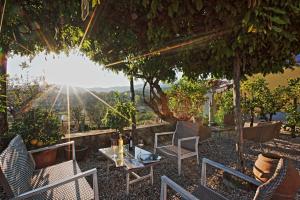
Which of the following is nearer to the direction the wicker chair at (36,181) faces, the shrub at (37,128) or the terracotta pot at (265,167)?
the terracotta pot

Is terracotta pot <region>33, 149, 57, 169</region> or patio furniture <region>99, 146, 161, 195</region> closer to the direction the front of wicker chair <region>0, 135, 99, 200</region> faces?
the patio furniture

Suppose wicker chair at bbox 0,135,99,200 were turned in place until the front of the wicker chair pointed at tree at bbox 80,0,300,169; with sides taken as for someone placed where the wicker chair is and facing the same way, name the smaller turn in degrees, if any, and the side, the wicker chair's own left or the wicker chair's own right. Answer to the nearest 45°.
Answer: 0° — it already faces it

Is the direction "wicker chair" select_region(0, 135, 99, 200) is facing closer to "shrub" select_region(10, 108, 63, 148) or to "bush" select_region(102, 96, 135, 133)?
the bush

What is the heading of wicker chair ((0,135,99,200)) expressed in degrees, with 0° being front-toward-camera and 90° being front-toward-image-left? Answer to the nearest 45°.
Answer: approximately 270°

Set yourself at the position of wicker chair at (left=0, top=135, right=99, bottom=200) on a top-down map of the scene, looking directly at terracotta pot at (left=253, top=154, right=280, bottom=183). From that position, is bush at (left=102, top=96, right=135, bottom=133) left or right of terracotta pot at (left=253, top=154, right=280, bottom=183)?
left

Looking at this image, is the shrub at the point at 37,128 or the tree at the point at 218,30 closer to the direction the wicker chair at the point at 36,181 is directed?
the tree

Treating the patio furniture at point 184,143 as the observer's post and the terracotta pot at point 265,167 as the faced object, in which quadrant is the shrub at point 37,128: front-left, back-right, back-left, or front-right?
back-right

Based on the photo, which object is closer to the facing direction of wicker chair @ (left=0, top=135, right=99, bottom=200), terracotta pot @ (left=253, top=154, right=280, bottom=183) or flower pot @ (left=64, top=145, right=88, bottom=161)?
the terracotta pot

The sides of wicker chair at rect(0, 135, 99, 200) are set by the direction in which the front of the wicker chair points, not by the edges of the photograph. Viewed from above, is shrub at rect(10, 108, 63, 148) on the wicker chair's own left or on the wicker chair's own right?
on the wicker chair's own left

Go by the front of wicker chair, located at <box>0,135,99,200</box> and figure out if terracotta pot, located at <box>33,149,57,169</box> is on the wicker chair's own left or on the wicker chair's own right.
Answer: on the wicker chair's own left
